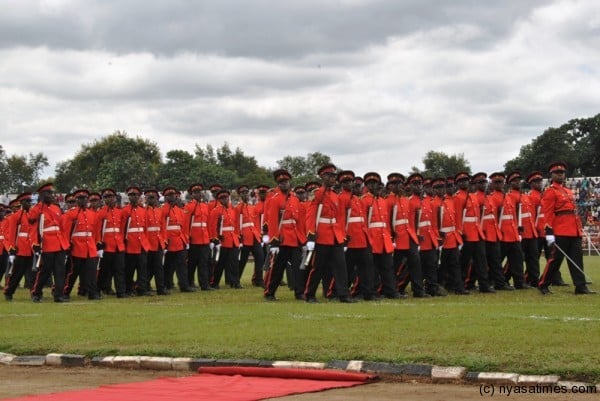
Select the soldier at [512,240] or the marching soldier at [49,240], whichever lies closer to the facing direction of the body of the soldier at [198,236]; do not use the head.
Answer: the soldier

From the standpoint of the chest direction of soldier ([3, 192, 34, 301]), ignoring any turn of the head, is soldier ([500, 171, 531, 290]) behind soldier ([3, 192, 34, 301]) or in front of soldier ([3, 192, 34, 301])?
in front

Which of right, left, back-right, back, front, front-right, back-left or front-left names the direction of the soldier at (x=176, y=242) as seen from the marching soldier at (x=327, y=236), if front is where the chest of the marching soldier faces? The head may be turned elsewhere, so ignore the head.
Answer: back

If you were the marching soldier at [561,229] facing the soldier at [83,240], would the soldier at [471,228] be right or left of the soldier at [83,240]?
right

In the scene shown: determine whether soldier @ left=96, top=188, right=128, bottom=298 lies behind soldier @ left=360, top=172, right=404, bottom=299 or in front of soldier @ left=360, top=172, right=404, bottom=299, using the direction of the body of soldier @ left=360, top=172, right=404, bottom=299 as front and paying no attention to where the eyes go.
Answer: behind

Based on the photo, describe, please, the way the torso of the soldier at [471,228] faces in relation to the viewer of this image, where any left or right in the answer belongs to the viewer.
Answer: facing the viewer and to the right of the viewer

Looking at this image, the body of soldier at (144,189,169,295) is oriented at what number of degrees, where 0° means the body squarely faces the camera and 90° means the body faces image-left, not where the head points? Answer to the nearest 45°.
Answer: approximately 315°

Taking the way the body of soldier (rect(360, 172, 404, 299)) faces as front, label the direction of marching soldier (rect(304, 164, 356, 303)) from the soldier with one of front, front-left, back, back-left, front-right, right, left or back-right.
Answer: right

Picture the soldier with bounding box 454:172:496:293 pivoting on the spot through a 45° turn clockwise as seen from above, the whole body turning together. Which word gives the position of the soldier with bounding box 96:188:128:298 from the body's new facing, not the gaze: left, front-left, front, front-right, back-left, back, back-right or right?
right

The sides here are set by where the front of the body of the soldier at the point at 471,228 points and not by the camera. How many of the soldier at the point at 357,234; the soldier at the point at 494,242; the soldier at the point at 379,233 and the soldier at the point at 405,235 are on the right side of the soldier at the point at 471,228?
3

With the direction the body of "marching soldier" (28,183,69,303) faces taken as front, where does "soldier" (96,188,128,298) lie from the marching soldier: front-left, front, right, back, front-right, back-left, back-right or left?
left

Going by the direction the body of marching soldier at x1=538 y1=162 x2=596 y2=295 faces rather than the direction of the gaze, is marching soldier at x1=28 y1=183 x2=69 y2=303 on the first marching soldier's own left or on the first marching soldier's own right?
on the first marching soldier's own right

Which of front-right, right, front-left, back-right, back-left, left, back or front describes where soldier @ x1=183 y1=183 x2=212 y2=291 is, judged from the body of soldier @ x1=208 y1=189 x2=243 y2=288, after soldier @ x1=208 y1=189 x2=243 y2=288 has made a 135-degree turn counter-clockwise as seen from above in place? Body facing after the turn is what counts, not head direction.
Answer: back-left

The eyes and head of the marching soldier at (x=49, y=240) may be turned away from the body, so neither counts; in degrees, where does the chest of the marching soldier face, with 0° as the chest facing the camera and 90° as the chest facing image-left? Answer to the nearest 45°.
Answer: approximately 315°
